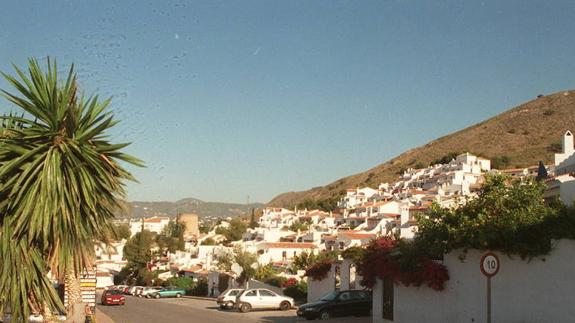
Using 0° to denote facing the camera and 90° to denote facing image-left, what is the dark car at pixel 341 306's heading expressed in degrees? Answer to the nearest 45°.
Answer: approximately 45°

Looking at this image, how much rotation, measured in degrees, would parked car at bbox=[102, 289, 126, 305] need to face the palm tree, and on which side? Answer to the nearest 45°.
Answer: approximately 45° to its right

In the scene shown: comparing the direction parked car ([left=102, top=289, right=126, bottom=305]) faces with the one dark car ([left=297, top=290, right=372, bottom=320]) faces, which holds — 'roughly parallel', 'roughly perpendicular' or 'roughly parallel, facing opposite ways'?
roughly perpendicular
